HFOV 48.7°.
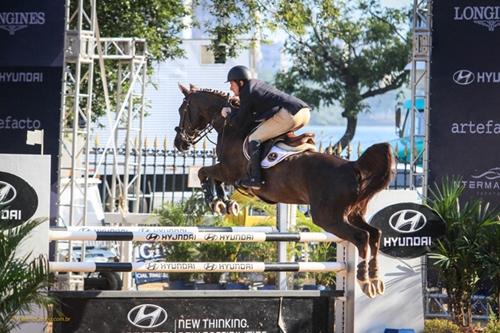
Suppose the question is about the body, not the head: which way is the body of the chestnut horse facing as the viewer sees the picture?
to the viewer's left

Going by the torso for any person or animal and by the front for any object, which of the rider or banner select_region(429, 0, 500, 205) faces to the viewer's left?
the rider

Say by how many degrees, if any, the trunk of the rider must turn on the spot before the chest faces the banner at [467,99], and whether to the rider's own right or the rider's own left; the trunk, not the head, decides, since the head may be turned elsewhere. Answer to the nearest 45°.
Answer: approximately 135° to the rider's own right

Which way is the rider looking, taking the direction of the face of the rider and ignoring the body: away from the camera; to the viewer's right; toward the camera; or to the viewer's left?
to the viewer's left

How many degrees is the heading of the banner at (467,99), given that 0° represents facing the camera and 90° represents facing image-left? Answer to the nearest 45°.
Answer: approximately 0°

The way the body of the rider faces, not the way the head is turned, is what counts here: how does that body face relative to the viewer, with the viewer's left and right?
facing to the left of the viewer

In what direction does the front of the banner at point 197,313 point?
toward the camera

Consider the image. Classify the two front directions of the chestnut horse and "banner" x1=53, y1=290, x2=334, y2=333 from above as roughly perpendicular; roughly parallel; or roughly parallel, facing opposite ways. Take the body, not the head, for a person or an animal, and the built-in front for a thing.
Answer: roughly perpendicular
